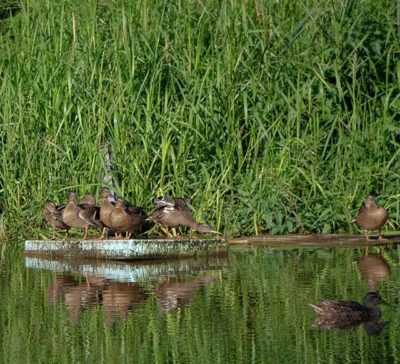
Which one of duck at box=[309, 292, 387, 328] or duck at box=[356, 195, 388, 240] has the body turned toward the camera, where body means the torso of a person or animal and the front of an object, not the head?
duck at box=[356, 195, 388, 240]

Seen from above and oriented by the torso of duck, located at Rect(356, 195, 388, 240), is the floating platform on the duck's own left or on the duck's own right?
on the duck's own right

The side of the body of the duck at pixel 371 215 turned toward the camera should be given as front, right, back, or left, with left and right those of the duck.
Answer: front

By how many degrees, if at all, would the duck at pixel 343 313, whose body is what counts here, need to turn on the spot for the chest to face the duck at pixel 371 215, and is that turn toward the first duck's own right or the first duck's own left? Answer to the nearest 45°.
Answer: approximately 90° to the first duck's own left

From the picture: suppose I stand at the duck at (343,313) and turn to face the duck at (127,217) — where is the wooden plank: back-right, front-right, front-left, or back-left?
front-right

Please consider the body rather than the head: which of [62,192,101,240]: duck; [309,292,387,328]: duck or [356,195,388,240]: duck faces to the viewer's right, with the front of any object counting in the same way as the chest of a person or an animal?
[309,292,387,328]: duck

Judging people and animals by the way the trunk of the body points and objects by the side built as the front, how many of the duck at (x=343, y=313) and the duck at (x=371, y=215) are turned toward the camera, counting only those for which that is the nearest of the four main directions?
1

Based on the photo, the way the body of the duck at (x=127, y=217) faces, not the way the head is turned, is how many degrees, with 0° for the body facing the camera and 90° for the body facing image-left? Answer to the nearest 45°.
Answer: approximately 45°

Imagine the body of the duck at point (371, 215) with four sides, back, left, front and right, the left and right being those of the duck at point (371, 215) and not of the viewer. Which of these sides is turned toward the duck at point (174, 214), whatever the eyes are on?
right
